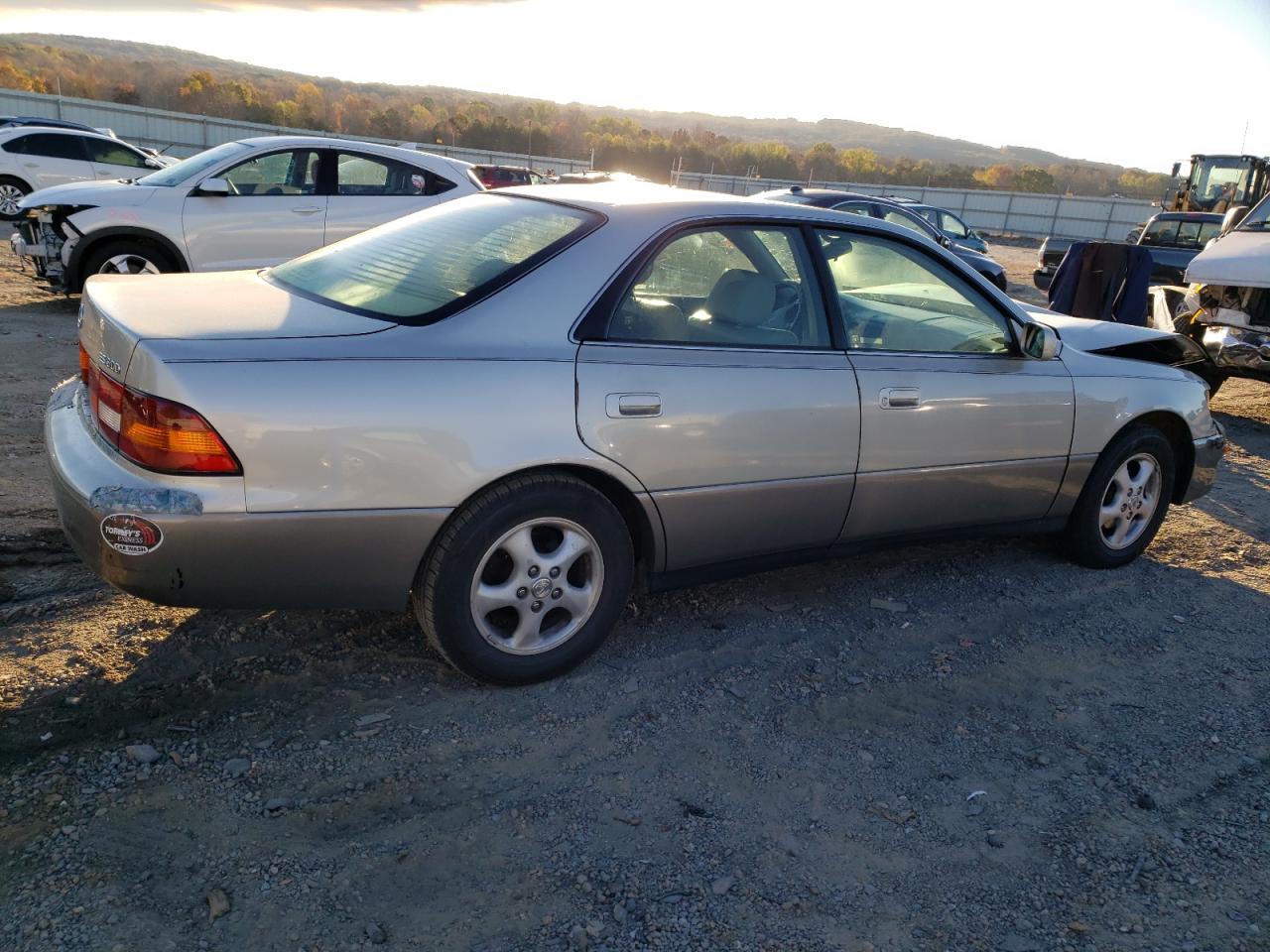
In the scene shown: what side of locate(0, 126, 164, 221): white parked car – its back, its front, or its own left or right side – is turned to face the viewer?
right

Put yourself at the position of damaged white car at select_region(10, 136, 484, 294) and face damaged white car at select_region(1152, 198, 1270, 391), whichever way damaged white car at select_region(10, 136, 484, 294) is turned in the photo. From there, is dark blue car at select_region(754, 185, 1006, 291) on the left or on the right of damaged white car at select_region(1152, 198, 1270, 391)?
left

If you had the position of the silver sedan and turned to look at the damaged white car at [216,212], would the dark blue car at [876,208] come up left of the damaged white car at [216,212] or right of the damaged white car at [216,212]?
right

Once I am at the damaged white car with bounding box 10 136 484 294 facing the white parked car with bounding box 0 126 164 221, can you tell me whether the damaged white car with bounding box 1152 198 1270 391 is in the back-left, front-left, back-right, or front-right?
back-right

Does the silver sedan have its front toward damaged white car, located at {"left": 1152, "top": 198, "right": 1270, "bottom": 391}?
yes

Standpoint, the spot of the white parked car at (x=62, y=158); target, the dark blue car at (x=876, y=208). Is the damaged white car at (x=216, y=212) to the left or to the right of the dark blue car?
right

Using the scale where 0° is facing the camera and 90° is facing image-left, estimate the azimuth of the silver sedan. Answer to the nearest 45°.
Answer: approximately 225°

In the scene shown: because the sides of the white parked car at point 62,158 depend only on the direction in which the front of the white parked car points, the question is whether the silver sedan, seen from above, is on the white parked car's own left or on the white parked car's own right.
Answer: on the white parked car's own right

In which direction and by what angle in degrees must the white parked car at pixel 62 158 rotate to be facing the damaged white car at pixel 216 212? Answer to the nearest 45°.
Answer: approximately 90° to its right

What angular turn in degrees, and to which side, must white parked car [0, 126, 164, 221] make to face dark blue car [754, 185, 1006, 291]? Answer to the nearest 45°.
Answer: approximately 45° to its right

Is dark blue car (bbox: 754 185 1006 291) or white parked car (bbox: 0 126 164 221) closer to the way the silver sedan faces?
the dark blue car

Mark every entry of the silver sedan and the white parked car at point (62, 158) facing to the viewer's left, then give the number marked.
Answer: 0

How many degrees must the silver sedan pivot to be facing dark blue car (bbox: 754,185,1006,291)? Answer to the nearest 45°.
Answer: approximately 45° to its left

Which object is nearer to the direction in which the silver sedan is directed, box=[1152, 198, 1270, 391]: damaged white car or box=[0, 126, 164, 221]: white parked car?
the damaged white car
